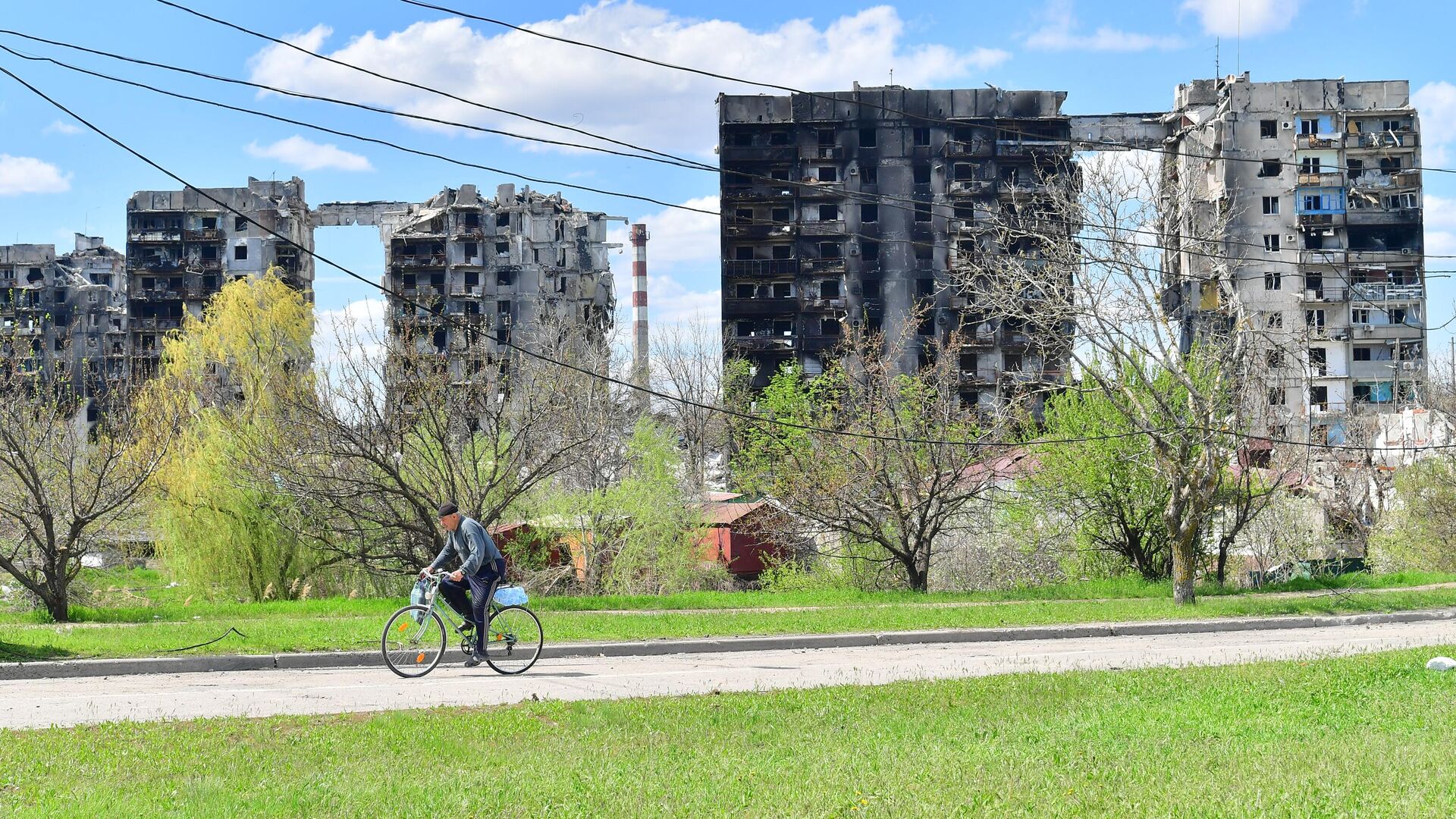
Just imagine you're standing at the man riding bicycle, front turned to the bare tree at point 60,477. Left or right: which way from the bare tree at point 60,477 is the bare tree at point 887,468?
right

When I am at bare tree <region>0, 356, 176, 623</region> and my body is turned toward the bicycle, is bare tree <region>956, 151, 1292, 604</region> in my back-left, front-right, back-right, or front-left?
front-left

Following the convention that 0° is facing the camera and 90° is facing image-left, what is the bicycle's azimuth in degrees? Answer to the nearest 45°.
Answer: approximately 90°

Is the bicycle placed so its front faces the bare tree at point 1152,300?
no

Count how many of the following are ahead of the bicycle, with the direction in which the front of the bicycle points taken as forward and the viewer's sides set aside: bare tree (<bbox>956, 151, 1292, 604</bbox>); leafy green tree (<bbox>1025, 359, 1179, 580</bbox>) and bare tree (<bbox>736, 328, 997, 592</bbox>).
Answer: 0

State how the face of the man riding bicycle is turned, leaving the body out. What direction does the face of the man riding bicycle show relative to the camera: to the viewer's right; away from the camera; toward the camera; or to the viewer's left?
to the viewer's left

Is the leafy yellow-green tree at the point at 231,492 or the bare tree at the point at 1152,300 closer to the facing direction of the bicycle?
the leafy yellow-green tree

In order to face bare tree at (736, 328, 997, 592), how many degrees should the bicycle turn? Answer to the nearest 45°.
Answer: approximately 135° to its right

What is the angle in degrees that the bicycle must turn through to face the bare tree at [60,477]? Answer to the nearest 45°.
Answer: approximately 45° to its right

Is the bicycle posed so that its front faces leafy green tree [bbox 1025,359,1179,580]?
no

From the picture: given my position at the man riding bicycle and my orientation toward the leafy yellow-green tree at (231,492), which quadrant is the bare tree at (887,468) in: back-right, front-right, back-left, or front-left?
front-right

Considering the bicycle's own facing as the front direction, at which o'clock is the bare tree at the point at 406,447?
The bare tree is roughly at 3 o'clock from the bicycle.

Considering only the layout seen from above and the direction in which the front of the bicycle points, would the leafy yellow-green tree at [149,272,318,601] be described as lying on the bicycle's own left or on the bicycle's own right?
on the bicycle's own right
